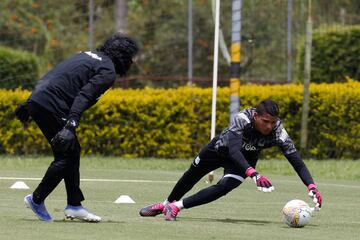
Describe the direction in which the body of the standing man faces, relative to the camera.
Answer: to the viewer's right

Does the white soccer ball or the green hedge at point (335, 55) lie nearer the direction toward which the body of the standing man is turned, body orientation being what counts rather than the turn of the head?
the white soccer ball

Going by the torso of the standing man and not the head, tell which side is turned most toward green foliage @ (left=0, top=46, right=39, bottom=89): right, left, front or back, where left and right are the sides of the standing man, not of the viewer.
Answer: left

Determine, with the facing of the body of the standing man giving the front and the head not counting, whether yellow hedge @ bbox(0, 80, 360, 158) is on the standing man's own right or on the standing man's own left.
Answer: on the standing man's own left

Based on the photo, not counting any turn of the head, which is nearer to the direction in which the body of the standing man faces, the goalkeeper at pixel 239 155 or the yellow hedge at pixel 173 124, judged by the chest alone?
the goalkeeper

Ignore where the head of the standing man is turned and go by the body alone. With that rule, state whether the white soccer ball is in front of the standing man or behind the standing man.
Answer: in front

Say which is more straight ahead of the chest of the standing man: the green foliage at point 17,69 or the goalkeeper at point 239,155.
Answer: the goalkeeper

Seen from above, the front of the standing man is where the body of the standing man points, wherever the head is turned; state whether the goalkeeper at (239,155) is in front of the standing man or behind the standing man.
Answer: in front
